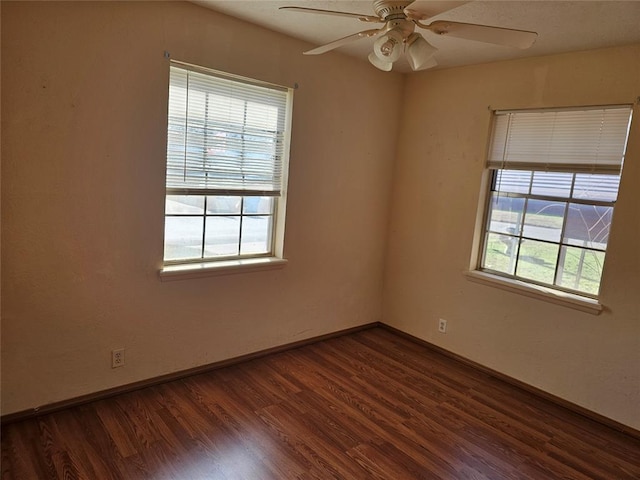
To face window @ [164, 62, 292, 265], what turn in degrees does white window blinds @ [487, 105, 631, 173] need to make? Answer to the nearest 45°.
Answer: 0° — it already faces it

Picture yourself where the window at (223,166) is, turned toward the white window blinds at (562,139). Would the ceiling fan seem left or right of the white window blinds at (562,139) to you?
right

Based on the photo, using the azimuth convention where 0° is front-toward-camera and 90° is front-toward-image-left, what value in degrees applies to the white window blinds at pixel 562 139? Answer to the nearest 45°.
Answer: approximately 45°

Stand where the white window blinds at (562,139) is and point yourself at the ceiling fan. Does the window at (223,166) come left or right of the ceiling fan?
right
